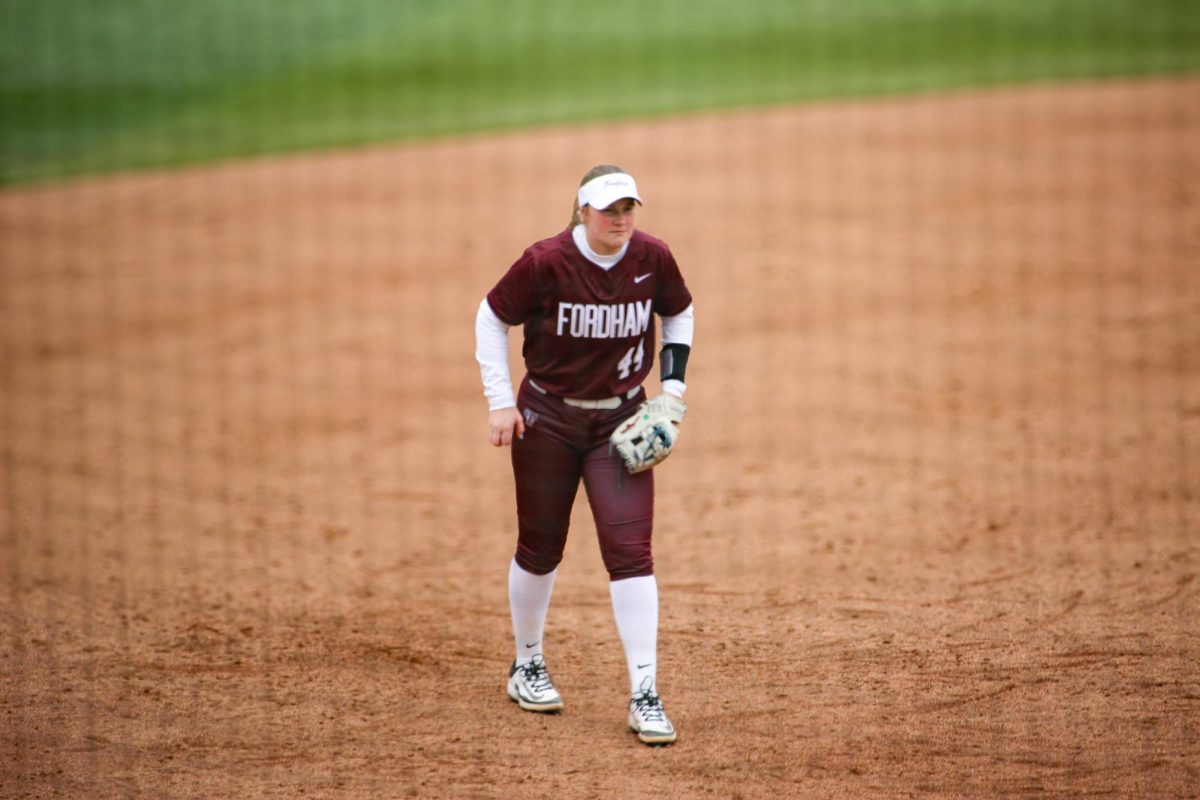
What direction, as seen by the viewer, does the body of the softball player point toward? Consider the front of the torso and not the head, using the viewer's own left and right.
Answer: facing the viewer and to the right of the viewer
